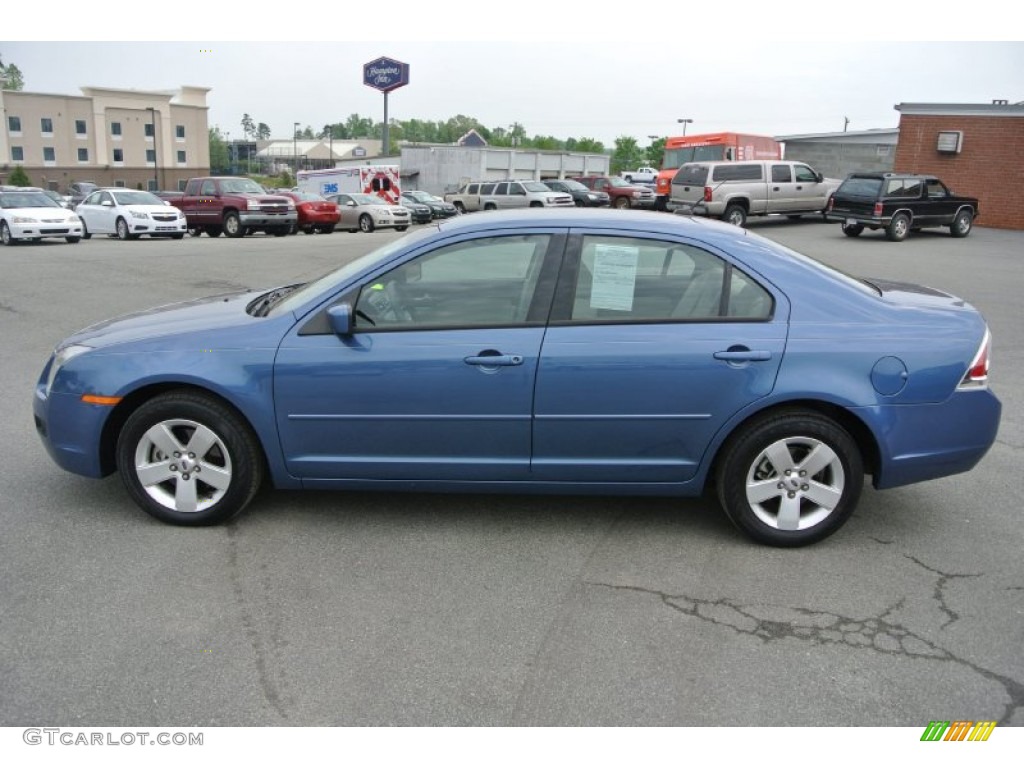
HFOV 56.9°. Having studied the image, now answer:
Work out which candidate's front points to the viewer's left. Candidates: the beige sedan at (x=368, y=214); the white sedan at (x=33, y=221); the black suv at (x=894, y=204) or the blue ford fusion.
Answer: the blue ford fusion

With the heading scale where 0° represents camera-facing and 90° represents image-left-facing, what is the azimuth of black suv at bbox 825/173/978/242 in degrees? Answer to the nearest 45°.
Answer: approximately 225°

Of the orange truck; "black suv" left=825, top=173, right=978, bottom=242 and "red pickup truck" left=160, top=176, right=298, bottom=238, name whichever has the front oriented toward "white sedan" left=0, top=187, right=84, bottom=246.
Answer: the orange truck

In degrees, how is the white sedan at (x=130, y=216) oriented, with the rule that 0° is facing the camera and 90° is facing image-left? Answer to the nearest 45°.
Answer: approximately 315°

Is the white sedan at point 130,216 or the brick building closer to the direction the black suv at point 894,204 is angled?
the brick building

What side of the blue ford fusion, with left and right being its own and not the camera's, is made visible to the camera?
left

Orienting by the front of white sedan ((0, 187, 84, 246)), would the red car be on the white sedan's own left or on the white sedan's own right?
on the white sedan's own left

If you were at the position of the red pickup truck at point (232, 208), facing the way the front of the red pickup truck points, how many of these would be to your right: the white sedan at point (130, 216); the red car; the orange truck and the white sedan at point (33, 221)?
2

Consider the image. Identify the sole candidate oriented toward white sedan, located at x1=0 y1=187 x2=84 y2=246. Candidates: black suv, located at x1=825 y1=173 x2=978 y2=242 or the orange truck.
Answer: the orange truck

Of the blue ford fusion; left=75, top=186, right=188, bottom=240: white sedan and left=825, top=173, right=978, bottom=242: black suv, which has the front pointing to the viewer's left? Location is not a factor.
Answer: the blue ford fusion

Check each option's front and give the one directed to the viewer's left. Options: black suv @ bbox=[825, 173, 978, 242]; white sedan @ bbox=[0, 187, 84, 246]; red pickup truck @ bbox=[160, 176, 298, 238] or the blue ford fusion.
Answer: the blue ford fusion

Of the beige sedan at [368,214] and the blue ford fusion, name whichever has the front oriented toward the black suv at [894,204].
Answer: the beige sedan

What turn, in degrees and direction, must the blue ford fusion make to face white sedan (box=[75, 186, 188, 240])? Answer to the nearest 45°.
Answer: approximately 45° to its right

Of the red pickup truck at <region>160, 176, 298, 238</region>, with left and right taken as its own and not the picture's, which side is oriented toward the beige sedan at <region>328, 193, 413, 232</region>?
left
